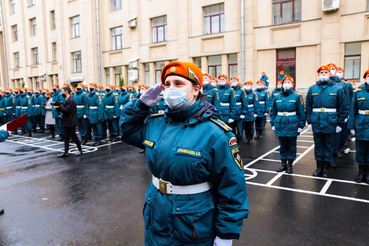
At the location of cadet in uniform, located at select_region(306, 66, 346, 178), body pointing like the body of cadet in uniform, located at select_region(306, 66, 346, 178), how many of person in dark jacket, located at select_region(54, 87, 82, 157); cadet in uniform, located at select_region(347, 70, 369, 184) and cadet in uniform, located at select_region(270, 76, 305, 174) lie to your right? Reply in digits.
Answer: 2

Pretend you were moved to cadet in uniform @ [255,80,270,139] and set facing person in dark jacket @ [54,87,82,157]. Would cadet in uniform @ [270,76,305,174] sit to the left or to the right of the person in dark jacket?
left

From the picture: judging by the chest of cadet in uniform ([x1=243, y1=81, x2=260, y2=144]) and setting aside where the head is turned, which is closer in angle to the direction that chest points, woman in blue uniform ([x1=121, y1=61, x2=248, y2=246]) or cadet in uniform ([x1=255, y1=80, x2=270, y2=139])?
the woman in blue uniform

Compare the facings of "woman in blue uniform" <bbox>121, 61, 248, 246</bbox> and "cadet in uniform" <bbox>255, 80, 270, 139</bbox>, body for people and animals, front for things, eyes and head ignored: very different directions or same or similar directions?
same or similar directions

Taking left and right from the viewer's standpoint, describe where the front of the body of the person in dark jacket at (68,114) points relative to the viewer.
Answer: facing to the left of the viewer

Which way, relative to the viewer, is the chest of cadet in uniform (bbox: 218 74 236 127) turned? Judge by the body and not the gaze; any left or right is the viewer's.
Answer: facing the viewer and to the left of the viewer

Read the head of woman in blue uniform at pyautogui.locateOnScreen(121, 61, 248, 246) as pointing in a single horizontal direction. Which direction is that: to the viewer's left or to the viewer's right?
to the viewer's left

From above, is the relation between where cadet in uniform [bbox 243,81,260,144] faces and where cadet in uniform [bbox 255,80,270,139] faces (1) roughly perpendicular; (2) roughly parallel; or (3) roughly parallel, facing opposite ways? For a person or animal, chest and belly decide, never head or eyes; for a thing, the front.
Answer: roughly parallel

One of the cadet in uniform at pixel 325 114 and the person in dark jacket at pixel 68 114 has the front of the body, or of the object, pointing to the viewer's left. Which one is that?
the person in dark jacket

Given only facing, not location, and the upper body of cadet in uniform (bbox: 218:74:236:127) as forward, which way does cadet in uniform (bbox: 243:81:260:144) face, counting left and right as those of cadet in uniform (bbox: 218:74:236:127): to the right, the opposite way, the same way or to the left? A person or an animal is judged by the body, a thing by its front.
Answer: the same way

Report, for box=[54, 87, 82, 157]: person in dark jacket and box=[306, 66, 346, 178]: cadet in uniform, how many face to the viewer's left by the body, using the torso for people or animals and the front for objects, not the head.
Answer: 1

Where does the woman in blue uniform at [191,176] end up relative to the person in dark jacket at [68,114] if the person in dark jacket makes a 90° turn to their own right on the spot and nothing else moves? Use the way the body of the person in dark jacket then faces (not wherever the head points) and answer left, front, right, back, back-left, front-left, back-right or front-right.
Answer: back

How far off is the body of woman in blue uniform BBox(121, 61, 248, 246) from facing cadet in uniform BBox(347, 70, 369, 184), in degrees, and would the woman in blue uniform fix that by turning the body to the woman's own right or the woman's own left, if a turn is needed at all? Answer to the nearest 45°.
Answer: approximately 180°

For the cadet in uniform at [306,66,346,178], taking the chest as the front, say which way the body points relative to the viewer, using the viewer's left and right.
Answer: facing the viewer

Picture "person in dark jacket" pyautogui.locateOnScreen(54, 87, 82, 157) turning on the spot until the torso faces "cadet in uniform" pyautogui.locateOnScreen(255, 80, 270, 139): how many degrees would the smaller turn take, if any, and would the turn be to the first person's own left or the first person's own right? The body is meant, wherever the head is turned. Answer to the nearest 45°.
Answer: approximately 180°
